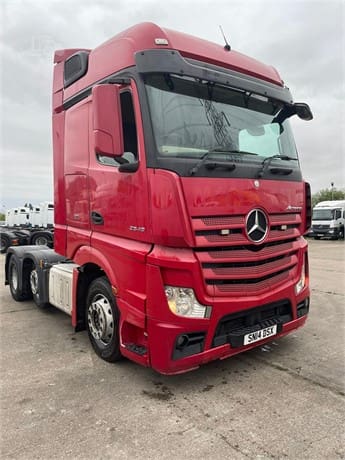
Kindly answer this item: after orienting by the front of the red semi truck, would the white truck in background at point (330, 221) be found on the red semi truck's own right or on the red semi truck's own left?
on the red semi truck's own left

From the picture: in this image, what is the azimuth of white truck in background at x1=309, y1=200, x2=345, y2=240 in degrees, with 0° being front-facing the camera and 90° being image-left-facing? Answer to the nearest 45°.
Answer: approximately 45°

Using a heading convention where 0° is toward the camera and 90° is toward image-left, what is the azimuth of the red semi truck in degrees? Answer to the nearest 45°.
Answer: approximately 315°

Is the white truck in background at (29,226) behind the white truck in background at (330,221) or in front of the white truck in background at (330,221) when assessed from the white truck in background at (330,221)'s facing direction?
in front

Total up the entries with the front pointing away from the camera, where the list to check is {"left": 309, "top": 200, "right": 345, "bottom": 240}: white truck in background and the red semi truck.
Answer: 0

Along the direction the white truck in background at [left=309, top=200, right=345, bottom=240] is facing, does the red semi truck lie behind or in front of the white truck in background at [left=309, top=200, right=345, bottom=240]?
in front
